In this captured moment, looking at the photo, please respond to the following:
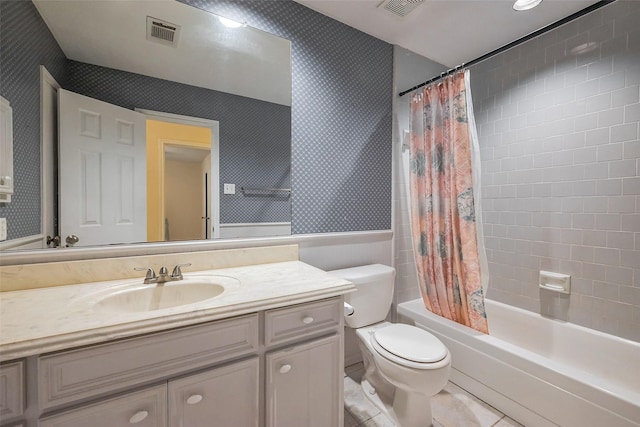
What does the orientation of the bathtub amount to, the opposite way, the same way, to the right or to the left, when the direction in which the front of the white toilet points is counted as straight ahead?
to the right

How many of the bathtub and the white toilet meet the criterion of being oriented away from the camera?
0

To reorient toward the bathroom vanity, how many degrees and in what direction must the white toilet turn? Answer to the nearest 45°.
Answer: approximately 90° to its right

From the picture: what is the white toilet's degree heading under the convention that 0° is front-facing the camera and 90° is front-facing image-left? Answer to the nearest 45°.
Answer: approximately 315°

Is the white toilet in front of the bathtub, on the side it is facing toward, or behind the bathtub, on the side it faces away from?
in front

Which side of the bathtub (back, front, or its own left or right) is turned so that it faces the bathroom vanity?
front

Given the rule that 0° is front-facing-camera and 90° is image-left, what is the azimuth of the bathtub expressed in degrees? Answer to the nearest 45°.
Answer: approximately 45°

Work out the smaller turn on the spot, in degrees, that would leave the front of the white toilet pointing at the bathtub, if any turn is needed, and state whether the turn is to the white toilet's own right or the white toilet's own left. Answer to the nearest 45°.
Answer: approximately 45° to the white toilet's own left
